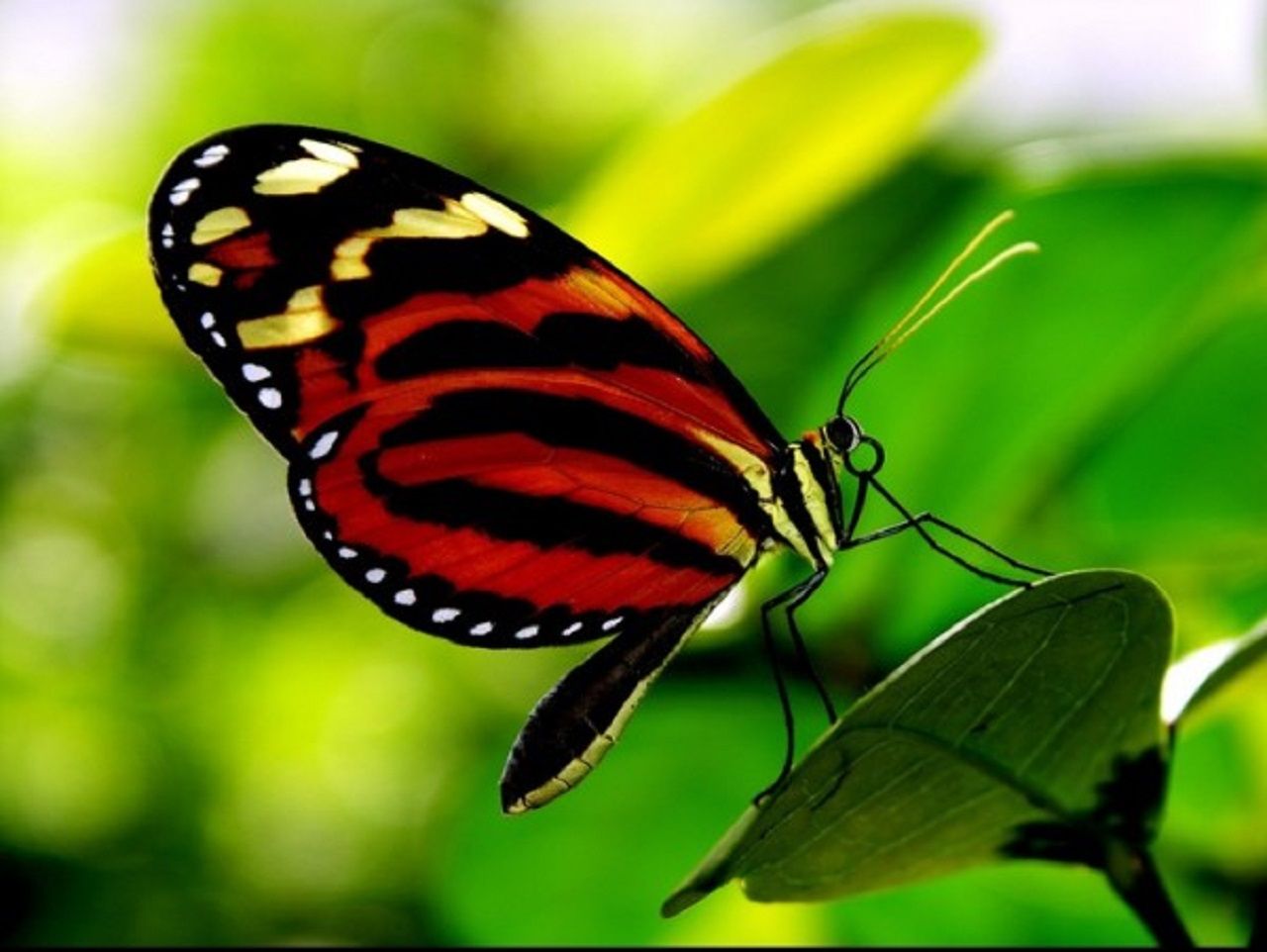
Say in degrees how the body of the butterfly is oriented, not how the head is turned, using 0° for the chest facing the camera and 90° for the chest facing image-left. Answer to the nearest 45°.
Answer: approximately 270°
